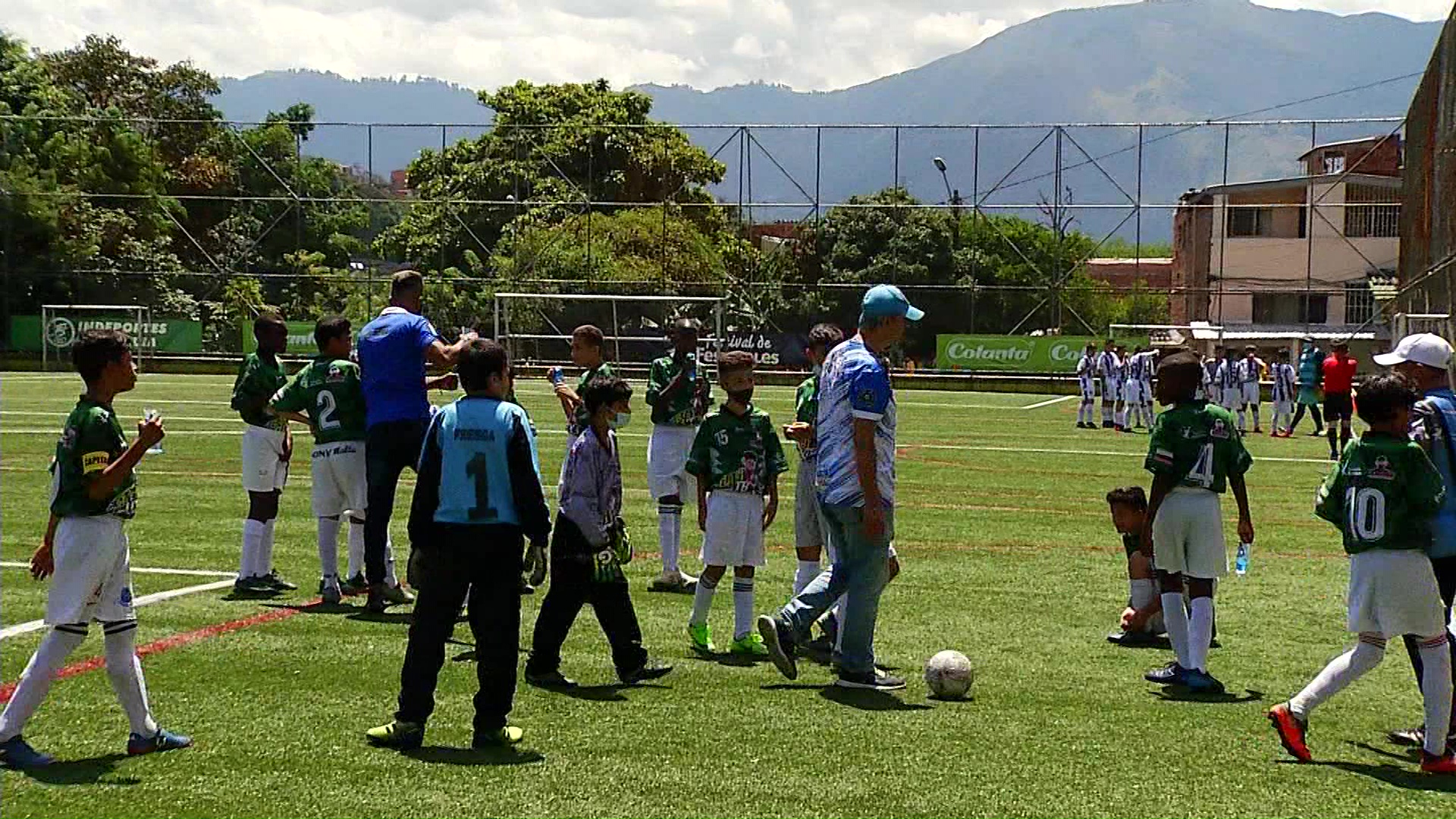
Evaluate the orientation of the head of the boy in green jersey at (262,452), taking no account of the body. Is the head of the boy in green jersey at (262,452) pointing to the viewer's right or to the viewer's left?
to the viewer's right

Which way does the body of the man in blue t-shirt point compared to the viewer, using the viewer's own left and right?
facing away from the viewer and to the right of the viewer

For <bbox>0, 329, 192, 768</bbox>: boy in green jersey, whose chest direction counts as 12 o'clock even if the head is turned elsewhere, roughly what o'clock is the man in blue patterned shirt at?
The man in blue patterned shirt is roughly at 12 o'clock from the boy in green jersey.

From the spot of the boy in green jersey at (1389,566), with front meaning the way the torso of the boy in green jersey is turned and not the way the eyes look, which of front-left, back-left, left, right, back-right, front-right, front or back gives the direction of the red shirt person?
front-left

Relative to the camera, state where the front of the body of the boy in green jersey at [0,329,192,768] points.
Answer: to the viewer's right

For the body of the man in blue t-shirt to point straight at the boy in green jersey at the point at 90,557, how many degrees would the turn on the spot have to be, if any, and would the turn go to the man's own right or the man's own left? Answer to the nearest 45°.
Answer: approximately 135° to the man's own right

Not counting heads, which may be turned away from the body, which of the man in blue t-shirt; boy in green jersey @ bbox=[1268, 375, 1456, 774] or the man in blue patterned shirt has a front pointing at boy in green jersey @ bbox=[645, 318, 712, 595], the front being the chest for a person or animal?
the man in blue t-shirt

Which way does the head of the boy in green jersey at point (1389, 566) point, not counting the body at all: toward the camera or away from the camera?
away from the camera

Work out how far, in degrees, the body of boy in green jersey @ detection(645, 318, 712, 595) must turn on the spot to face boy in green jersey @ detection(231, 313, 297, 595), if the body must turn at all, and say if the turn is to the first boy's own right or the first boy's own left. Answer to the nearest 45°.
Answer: approximately 135° to the first boy's own right

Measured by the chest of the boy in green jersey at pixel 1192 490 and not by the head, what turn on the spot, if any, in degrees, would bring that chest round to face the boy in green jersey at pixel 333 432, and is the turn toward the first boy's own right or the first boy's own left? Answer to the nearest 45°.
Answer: approximately 45° to the first boy's own left

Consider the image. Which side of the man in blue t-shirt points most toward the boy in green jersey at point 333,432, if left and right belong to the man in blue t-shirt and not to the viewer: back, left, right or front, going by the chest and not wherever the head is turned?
left
